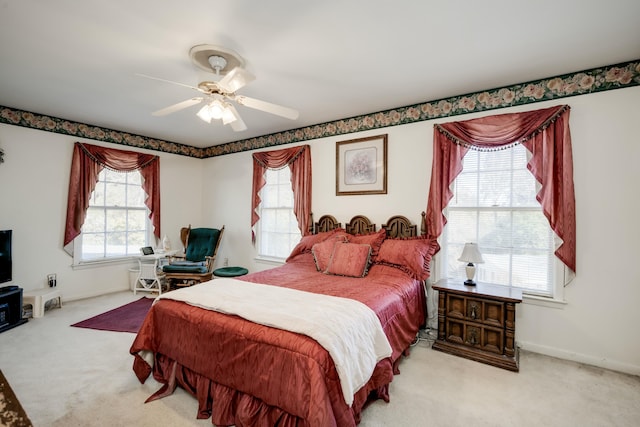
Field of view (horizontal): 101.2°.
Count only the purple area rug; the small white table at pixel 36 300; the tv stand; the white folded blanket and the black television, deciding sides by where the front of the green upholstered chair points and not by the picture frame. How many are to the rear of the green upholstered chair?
0

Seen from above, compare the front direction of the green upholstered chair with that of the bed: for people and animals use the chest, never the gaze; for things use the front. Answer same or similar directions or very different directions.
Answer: same or similar directions

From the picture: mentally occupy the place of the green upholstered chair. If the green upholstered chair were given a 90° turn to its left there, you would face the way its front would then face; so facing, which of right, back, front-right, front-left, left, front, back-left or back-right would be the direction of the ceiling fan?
front-right

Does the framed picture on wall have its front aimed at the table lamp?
no

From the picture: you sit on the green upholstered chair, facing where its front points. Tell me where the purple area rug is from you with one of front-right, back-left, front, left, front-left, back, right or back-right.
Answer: front

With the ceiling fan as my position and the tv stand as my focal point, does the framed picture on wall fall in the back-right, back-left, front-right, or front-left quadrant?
back-right

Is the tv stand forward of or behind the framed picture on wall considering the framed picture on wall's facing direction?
forward

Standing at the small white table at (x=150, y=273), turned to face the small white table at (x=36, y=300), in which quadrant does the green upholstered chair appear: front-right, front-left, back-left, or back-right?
back-left

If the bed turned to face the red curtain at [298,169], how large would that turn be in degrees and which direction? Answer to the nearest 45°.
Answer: approximately 135° to its right

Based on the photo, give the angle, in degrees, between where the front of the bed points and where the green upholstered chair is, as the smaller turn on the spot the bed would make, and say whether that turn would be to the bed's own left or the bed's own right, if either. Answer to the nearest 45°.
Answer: approximately 90° to the bed's own right

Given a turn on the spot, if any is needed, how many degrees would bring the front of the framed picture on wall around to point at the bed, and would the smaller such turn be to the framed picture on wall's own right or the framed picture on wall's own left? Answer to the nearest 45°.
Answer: approximately 45° to the framed picture on wall's own left

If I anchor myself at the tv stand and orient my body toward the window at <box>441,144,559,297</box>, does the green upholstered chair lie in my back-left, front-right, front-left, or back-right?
front-left

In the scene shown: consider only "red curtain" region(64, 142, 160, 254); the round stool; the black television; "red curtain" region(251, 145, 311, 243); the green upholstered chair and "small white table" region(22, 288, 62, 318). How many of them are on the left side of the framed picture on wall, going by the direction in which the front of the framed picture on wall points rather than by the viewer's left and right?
0

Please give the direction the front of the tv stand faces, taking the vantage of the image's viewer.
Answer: facing the viewer and to the right of the viewer

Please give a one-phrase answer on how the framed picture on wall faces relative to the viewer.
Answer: facing the viewer and to the left of the viewer

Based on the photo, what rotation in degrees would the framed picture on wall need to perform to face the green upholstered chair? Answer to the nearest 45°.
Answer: approximately 45° to its right

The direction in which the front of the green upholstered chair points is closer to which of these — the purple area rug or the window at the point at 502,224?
the purple area rug

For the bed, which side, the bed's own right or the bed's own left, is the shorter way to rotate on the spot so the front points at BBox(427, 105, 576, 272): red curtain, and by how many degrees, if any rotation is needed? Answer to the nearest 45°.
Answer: approximately 135° to the bed's own left

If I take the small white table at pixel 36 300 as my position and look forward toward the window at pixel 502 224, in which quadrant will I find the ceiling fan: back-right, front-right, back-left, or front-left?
front-right
